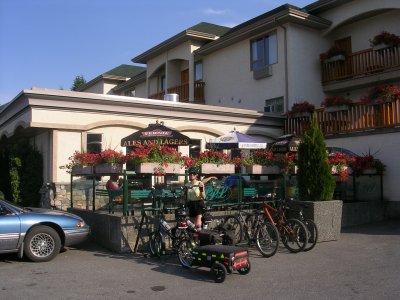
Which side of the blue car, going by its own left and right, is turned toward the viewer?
right

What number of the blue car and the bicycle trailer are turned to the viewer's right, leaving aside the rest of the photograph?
1

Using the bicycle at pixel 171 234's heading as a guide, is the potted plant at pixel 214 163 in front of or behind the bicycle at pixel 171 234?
in front

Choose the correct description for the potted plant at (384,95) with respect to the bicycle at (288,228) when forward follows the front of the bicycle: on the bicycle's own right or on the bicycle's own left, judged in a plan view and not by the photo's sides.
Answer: on the bicycle's own right

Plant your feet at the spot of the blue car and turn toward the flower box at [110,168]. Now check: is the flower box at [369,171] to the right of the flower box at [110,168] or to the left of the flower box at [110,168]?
right

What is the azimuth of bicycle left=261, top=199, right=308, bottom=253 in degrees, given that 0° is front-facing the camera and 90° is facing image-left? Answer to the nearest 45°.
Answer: approximately 135°

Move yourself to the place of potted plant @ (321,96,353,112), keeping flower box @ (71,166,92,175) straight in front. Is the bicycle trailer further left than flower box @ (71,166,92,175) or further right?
left

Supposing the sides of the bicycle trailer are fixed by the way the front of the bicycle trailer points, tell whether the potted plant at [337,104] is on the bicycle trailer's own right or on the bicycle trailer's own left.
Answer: on the bicycle trailer's own right
